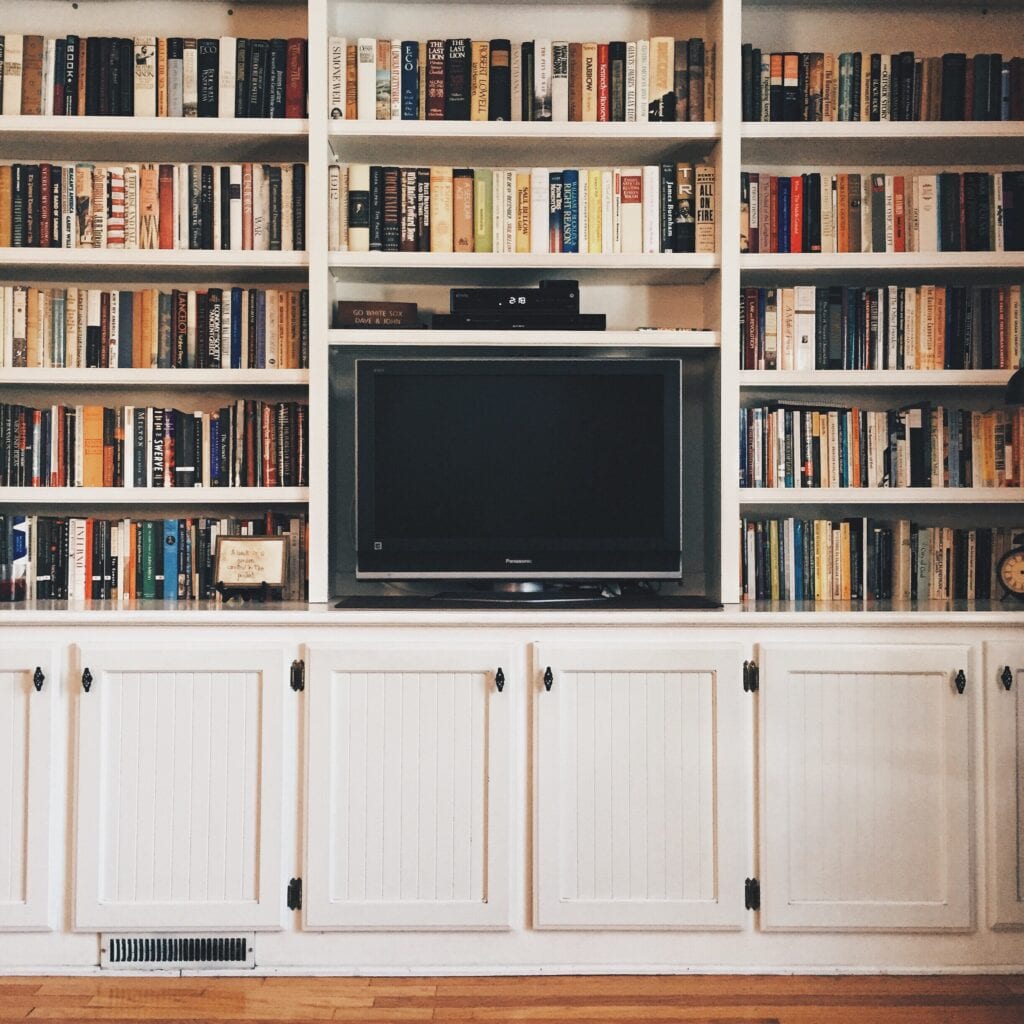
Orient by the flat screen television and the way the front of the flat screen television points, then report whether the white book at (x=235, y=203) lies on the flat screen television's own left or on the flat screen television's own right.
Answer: on the flat screen television's own right
